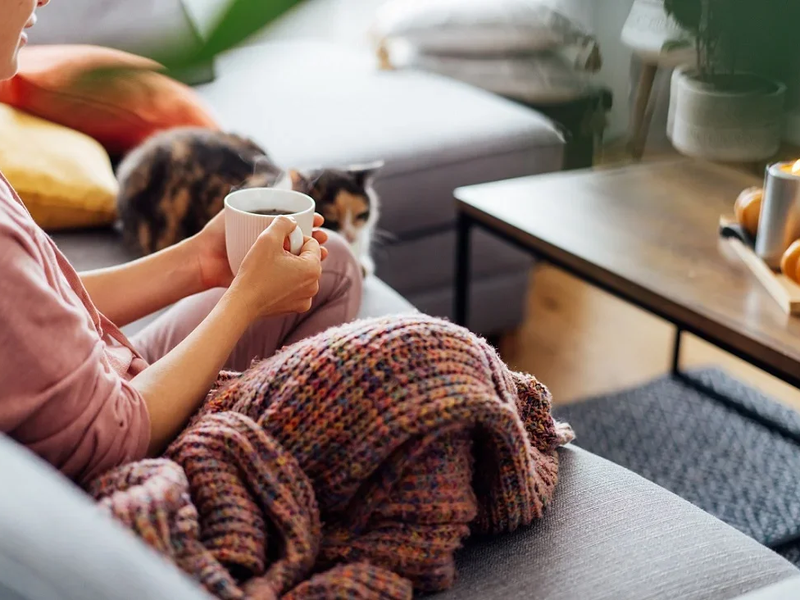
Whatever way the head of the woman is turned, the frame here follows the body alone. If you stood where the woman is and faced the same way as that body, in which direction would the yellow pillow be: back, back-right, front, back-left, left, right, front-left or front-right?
left

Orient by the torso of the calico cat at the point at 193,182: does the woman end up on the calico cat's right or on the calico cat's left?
on the calico cat's right

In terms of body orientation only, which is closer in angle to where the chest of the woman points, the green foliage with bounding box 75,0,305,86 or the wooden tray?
the wooden tray

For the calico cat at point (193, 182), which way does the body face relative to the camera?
to the viewer's right

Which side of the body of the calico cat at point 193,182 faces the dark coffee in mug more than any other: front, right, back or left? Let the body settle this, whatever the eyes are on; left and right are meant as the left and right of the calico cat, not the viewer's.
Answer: right

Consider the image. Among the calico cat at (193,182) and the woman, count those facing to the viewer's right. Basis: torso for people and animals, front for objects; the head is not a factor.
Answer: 2

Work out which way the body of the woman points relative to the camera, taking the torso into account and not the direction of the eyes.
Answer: to the viewer's right

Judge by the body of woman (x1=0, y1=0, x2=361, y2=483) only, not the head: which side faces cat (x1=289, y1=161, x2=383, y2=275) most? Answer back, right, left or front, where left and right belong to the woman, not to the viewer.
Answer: left

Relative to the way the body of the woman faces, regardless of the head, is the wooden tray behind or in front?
in front
